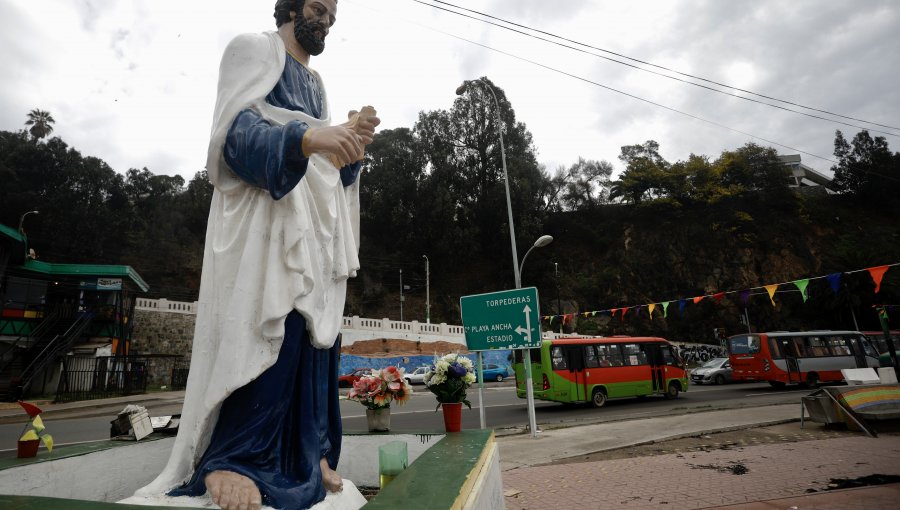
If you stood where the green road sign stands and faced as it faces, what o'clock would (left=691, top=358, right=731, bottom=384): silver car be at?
The silver car is roughly at 7 o'clock from the green road sign.

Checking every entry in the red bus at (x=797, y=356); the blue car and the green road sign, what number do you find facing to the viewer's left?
1

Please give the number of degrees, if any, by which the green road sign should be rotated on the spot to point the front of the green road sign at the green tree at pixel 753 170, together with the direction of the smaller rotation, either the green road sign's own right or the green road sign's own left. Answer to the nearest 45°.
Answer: approximately 135° to the green road sign's own left

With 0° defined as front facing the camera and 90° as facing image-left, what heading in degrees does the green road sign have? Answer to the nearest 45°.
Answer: approximately 0°

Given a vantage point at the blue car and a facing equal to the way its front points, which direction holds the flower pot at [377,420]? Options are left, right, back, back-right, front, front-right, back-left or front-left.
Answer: left

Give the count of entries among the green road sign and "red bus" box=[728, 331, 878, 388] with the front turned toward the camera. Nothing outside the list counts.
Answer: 1

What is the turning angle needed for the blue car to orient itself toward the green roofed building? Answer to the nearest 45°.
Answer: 0° — it already faces it

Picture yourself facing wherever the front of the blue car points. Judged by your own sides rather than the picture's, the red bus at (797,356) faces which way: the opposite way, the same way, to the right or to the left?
the opposite way

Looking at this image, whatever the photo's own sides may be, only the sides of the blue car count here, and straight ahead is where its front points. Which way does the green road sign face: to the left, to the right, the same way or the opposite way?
to the left

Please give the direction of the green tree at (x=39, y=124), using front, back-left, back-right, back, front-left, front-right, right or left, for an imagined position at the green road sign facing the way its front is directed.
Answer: back-right
